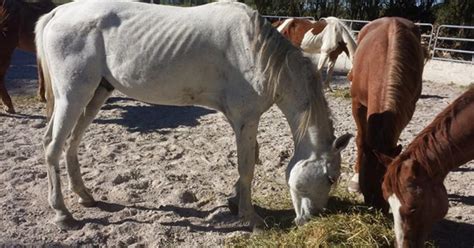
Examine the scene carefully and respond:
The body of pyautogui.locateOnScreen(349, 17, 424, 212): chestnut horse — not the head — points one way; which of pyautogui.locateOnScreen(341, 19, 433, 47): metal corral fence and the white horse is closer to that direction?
the white horse

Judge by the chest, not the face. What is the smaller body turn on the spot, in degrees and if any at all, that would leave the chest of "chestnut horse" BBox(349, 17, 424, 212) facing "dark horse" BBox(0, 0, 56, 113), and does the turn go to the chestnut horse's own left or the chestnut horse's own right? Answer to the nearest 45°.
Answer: approximately 90° to the chestnut horse's own right

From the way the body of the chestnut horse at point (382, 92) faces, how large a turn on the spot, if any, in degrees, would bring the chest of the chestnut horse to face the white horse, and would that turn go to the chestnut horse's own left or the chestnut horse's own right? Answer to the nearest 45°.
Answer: approximately 45° to the chestnut horse's own right

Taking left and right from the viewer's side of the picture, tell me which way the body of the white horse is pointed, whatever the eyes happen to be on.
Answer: facing to the right of the viewer

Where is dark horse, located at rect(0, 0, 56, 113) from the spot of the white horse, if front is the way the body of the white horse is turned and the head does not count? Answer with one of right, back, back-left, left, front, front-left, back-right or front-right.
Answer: back-left

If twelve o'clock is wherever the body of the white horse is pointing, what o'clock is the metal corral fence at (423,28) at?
The metal corral fence is roughly at 10 o'clock from the white horse.

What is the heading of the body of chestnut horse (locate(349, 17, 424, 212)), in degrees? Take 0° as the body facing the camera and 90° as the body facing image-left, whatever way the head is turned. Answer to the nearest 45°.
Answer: approximately 0°

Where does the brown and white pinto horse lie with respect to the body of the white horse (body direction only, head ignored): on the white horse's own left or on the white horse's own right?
on the white horse's own left
